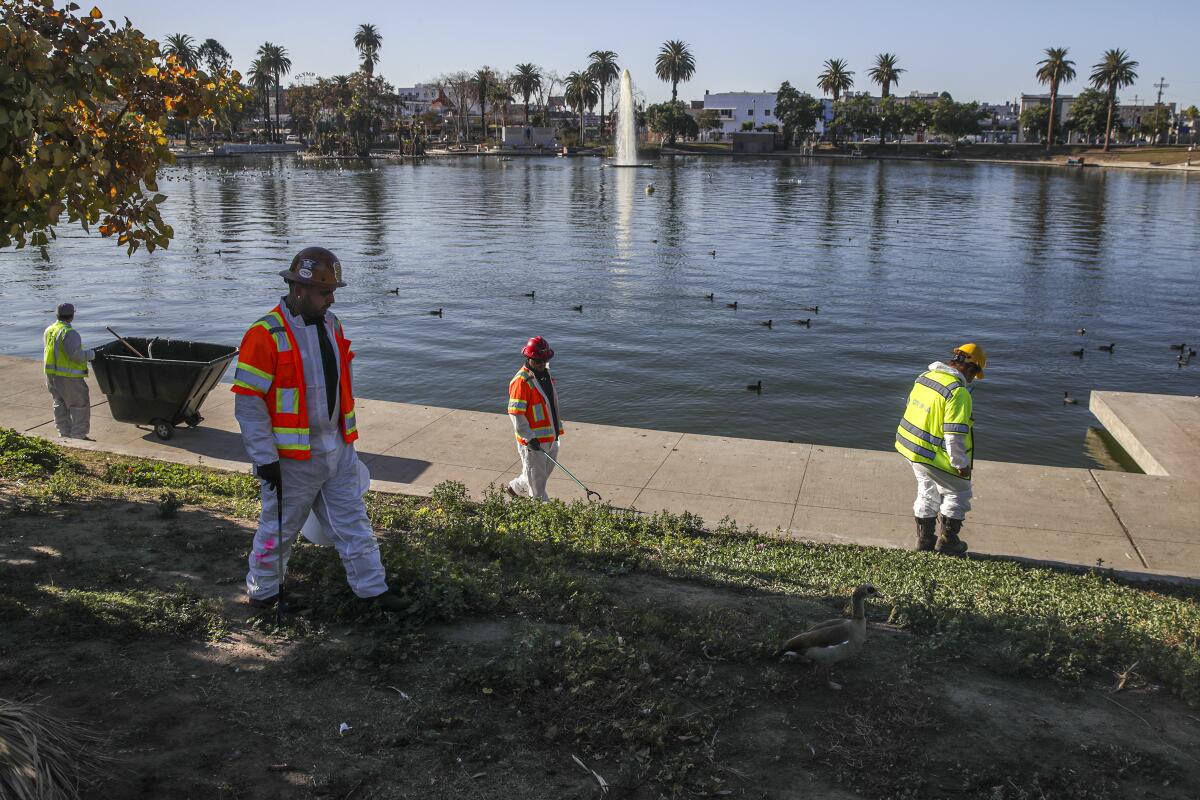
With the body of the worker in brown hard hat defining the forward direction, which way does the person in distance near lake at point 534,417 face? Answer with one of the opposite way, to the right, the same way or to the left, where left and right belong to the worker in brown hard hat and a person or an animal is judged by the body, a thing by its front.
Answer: the same way

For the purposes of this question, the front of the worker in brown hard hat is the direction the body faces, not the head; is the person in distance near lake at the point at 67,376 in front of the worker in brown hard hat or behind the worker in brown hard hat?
behind

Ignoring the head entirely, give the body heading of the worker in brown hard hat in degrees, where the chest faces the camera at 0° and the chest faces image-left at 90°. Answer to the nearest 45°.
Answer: approximately 315°

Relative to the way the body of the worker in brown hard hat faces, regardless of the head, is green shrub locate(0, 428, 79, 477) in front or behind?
behind

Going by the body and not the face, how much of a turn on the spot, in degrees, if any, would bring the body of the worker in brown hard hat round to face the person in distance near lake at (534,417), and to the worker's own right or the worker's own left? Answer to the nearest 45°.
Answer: approximately 90° to the worker's own left

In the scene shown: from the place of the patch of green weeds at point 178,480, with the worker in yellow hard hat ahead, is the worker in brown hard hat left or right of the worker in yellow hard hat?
right

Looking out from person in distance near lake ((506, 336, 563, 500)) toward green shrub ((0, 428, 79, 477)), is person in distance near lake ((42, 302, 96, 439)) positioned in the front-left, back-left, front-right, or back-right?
front-right

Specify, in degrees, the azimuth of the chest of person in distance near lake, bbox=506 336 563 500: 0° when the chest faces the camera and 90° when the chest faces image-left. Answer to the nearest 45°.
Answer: approximately 315°

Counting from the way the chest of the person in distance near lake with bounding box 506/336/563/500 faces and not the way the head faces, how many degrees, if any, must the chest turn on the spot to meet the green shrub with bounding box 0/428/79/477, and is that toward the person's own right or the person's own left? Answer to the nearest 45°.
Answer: approximately 135° to the person's own right

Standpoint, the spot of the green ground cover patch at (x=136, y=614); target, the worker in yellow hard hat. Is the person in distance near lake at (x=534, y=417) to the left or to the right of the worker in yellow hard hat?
left
